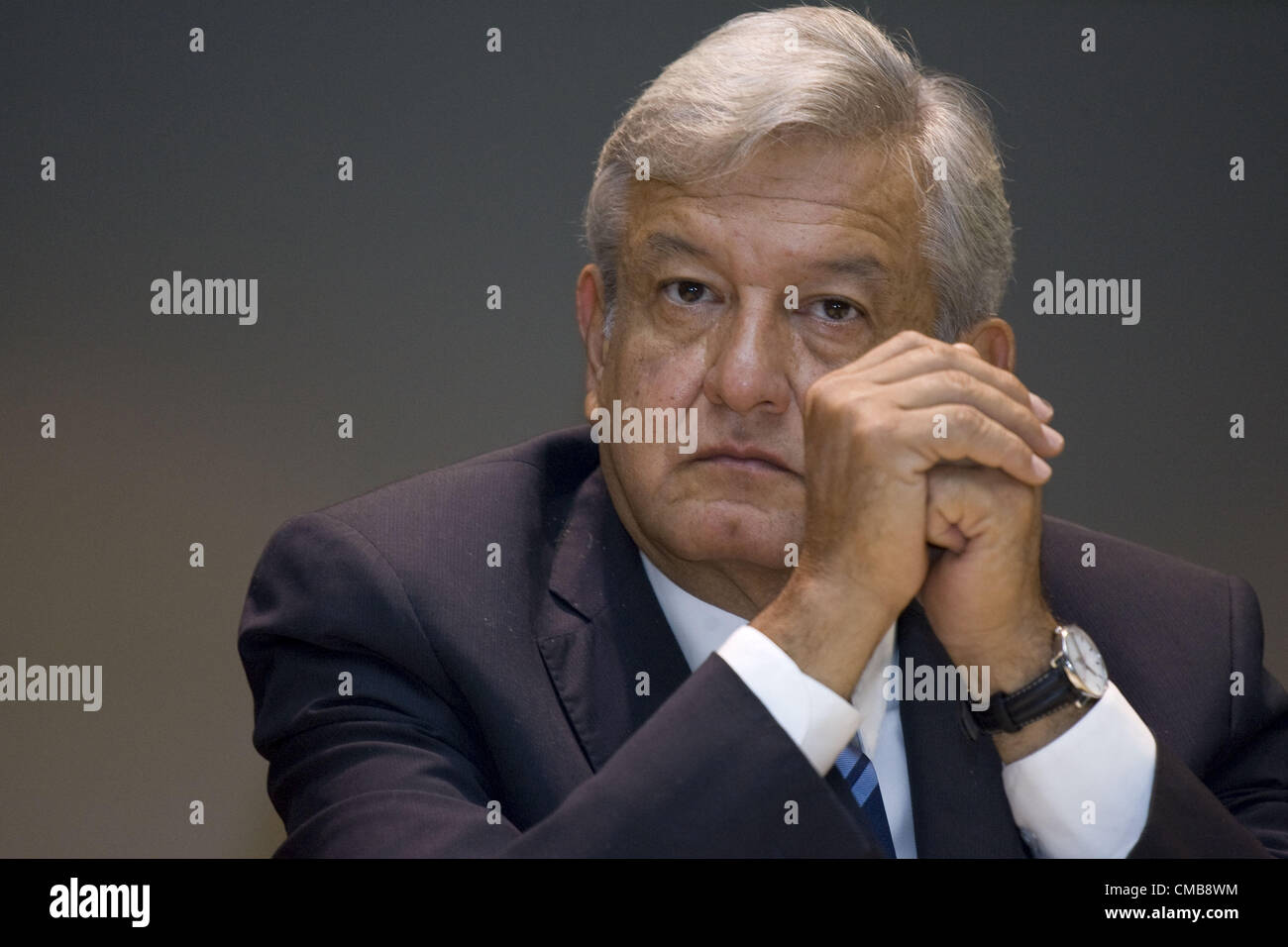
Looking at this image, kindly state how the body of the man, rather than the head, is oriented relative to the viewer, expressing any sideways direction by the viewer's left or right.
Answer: facing the viewer
